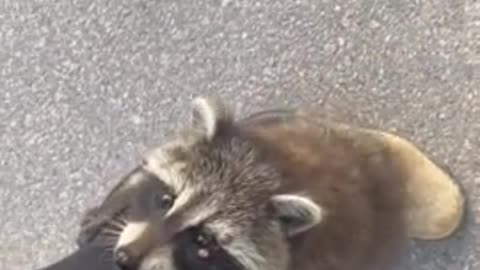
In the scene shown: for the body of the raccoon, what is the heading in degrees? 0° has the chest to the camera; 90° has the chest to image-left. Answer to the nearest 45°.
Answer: approximately 45°
